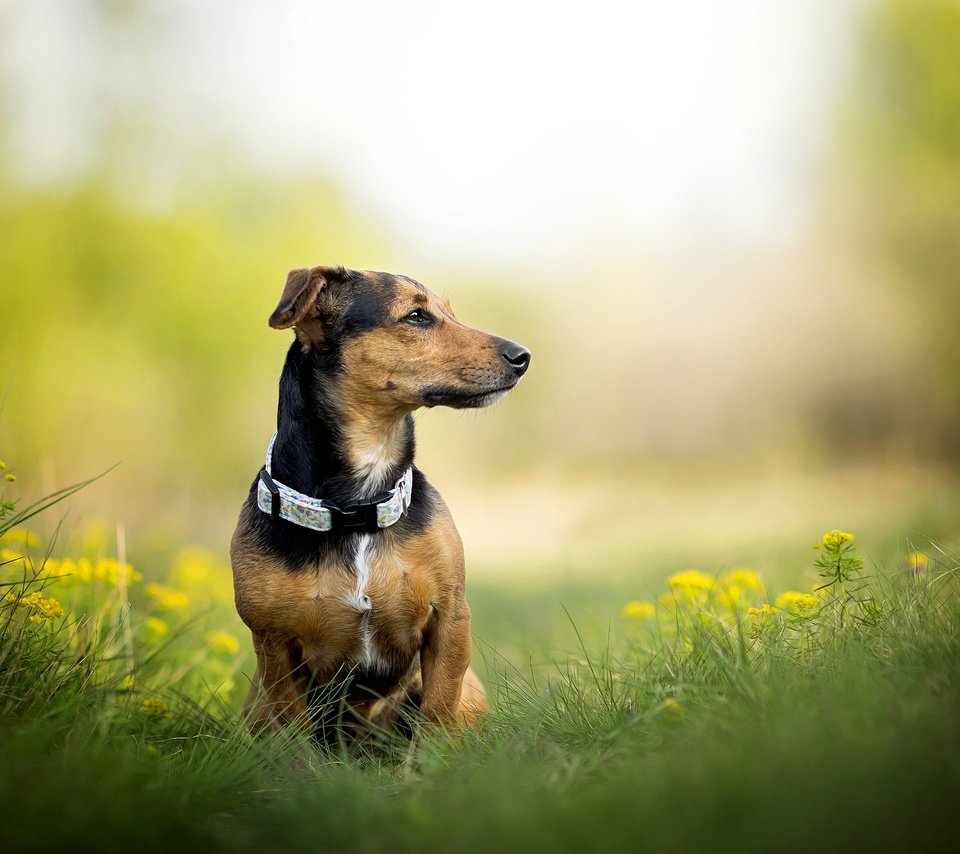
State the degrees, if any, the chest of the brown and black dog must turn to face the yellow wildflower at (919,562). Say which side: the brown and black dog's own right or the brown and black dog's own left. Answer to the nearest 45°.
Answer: approximately 90° to the brown and black dog's own left

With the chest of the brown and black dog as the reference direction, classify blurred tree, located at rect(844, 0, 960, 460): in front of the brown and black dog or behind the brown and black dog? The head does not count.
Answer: behind

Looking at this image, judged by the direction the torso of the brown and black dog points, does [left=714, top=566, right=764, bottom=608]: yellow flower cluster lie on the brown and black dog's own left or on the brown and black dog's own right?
on the brown and black dog's own left

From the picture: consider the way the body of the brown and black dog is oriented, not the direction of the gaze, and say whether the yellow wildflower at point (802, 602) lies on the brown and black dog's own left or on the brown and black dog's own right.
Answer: on the brown and black dog's own left

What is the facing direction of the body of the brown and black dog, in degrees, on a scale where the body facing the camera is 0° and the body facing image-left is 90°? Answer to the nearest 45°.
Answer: approximately 0°

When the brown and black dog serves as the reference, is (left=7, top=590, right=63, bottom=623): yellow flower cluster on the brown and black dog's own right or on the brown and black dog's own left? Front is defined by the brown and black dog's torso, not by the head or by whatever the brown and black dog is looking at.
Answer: on the brown and black dog's own right

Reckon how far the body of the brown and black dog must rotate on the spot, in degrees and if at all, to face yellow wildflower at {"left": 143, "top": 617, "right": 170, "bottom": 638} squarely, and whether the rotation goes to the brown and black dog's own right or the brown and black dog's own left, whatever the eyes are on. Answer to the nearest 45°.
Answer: approximately 135° to the brown and black dog's own right
